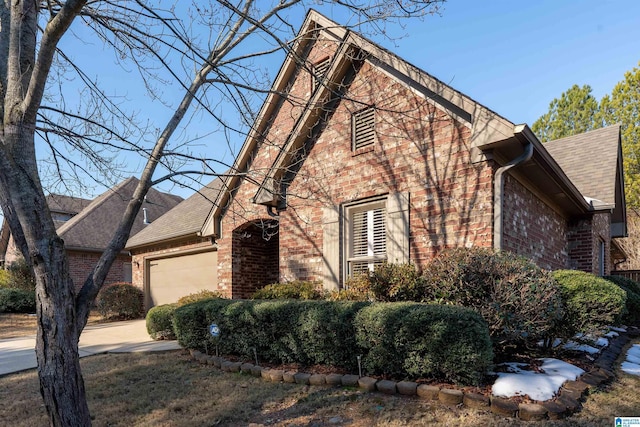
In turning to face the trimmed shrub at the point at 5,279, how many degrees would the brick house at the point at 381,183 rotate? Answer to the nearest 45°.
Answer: approximately 90° to its right

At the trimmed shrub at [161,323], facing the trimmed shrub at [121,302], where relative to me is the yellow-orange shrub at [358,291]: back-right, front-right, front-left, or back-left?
back-right

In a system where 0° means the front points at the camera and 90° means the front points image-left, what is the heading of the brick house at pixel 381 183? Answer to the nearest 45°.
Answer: approximately 45°

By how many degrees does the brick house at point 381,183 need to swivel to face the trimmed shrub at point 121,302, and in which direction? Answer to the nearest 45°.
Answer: approximately 90° to its right

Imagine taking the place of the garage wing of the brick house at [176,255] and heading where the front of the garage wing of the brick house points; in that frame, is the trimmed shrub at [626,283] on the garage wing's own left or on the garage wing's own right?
on the garage wing's own left

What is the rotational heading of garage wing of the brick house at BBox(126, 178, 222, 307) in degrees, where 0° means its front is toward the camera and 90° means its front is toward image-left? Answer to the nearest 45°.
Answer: approximately 45°

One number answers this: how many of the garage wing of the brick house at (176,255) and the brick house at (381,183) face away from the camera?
0
